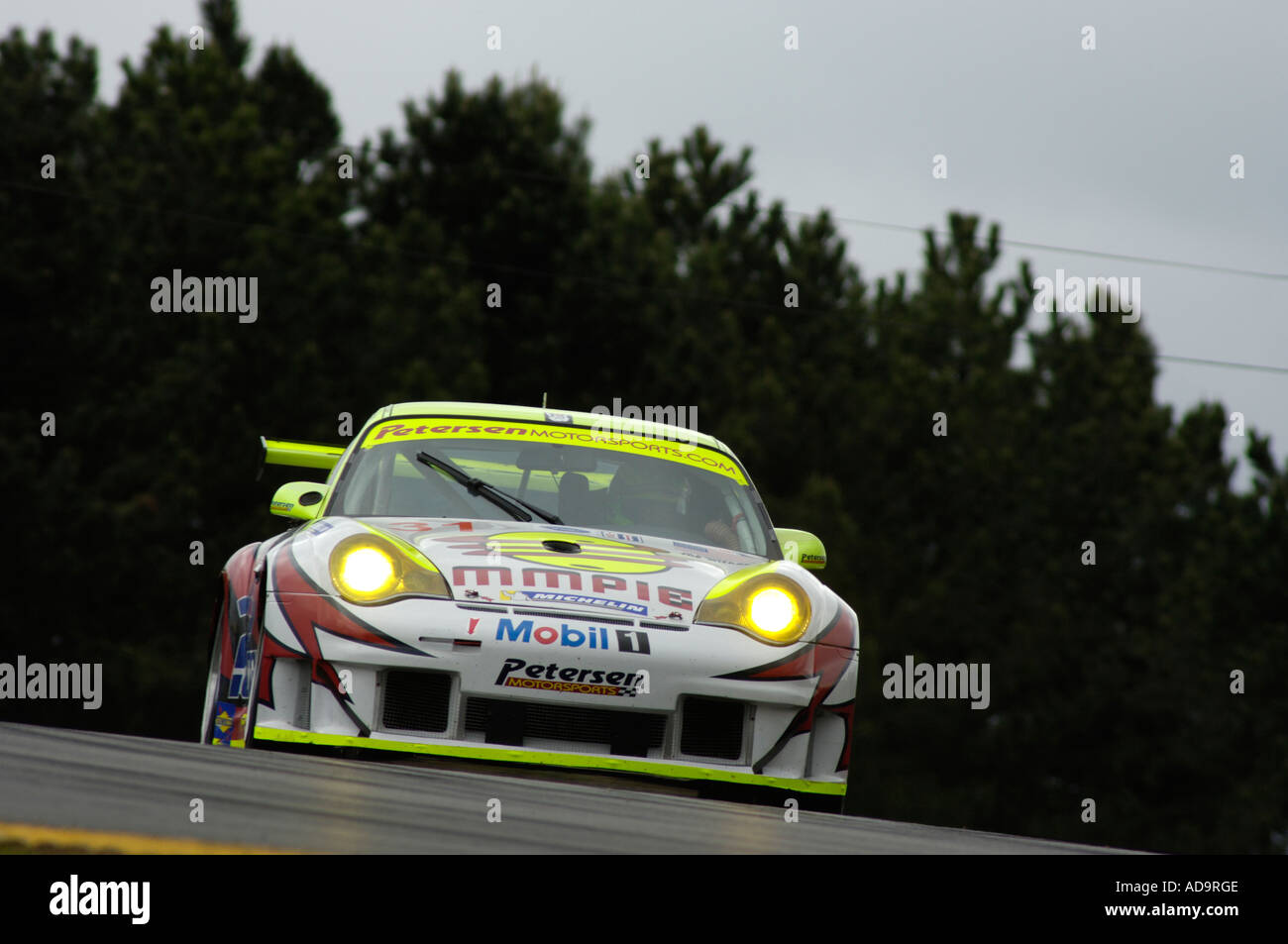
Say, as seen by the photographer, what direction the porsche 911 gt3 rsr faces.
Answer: facing the viewer
